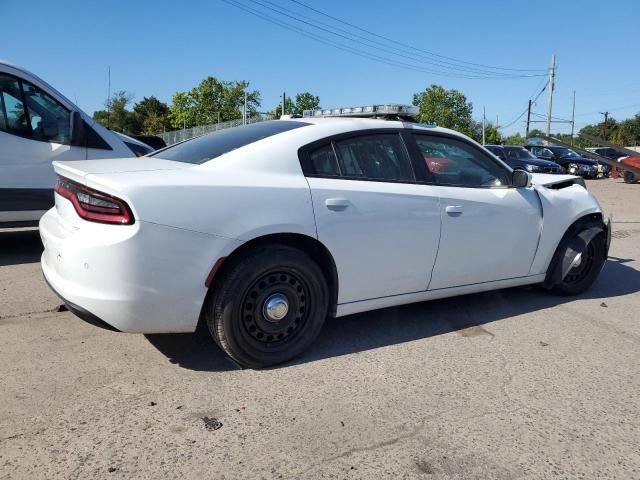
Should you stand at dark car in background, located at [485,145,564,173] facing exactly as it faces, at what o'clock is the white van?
The white van is roughly at 2 o'clock from the dark car in background.

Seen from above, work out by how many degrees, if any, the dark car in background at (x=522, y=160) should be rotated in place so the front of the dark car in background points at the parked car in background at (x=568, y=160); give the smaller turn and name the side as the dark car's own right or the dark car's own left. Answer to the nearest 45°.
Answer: approximately 135° to the dark car's own left

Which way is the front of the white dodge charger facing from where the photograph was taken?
facing away from the viewer and to the right of the viewer

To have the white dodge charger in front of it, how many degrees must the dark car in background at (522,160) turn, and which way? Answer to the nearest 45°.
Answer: approximately 45° to its right

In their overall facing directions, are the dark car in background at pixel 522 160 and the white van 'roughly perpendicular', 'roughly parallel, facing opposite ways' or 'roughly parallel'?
roughly perpendicular

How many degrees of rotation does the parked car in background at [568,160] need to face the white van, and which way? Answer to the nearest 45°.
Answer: approximately 45° to its right

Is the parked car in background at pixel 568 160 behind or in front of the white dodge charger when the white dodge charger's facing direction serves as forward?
in front

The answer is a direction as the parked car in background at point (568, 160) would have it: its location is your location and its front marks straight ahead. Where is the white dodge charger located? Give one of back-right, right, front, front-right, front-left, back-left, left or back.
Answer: front-right

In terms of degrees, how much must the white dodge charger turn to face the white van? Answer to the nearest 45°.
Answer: approximately 90° to its left

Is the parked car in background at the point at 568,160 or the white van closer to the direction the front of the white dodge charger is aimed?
the parked car in background

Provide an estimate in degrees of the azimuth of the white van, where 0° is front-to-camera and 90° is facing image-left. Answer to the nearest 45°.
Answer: approximately 270°

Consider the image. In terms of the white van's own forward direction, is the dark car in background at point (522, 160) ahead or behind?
ahead

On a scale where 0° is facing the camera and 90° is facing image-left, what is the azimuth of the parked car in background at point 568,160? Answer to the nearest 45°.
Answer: approximately 315°

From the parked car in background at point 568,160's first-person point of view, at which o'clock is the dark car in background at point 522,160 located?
The dark car in background is roughly at 2 o'clock from the parked car in background.
